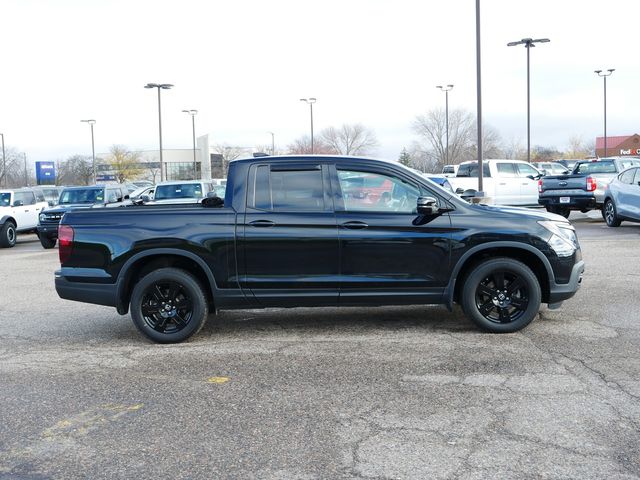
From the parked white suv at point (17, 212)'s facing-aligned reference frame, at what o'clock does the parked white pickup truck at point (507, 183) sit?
the parked white pickup truck at point (507, 183) is roughly at 8 o'clock from the parked white suv at point (17, 212).

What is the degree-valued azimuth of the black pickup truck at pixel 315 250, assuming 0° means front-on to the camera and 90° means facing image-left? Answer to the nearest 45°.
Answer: approximately 270°

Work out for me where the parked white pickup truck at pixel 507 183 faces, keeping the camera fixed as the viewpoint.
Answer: facing away from the viewer and to the right of the viewer

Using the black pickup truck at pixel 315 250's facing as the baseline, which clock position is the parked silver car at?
The parked silver car is roughly at 10 o'clock from the black pickup truck.
